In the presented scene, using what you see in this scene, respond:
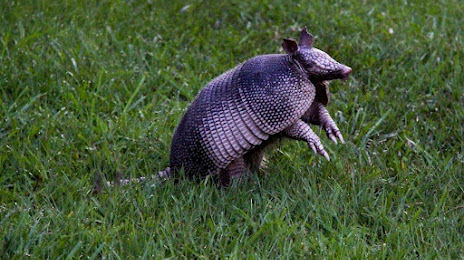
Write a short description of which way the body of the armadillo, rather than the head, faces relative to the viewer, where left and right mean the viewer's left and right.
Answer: facing to the right of the viewer
